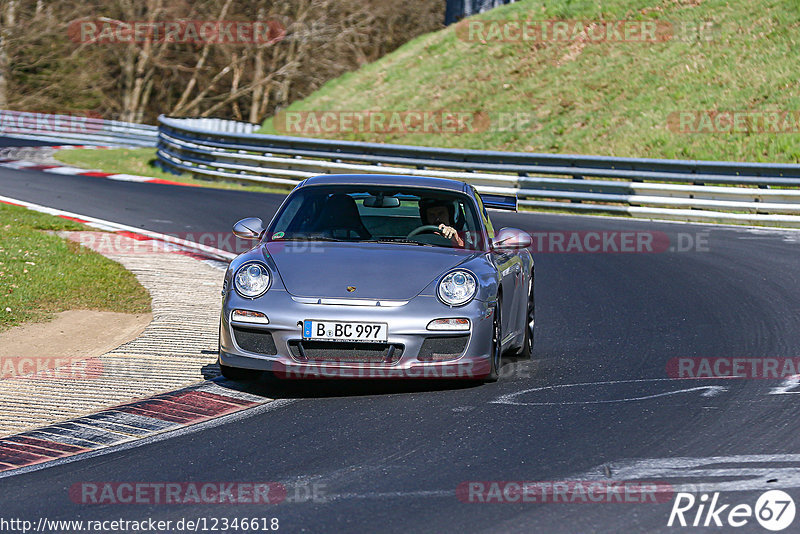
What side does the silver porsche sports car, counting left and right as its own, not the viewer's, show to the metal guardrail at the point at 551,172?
back

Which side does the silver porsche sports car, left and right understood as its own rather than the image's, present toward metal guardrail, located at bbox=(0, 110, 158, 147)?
back

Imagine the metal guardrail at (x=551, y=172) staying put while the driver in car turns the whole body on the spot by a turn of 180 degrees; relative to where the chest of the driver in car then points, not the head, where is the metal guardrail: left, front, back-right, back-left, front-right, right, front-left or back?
front

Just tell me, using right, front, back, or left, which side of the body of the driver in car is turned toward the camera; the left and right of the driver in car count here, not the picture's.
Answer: front

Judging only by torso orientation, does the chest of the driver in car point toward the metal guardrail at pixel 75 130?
no
